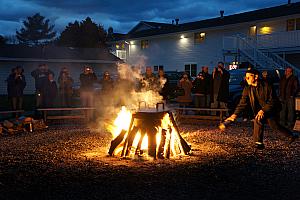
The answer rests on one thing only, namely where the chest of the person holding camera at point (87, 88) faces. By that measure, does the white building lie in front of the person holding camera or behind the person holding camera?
behind

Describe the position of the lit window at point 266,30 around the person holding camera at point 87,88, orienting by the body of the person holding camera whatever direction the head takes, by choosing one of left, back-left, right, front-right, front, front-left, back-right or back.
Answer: back-left

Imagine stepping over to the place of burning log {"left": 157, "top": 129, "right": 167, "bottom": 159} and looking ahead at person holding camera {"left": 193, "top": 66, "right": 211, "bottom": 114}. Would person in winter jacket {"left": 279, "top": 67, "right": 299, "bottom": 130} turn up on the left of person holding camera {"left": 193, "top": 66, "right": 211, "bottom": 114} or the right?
right

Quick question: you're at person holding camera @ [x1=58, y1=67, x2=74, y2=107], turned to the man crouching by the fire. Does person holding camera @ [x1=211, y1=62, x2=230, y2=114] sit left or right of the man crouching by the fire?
left

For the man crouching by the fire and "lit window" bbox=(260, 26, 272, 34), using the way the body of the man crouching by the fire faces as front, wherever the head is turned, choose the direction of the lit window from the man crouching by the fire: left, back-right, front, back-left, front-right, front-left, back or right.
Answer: back-right

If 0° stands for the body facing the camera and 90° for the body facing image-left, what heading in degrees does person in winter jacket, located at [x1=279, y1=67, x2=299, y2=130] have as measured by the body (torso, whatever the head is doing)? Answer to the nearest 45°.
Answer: approximately 45°

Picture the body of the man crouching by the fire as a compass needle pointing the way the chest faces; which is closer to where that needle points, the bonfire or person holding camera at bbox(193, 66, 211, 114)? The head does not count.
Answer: the bonfire

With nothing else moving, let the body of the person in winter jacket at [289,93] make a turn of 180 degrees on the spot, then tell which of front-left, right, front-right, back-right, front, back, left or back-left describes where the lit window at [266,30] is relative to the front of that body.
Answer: front-left

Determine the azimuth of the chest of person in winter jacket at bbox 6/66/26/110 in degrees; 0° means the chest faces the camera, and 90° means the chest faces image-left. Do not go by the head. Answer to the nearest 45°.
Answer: approximately 315°
